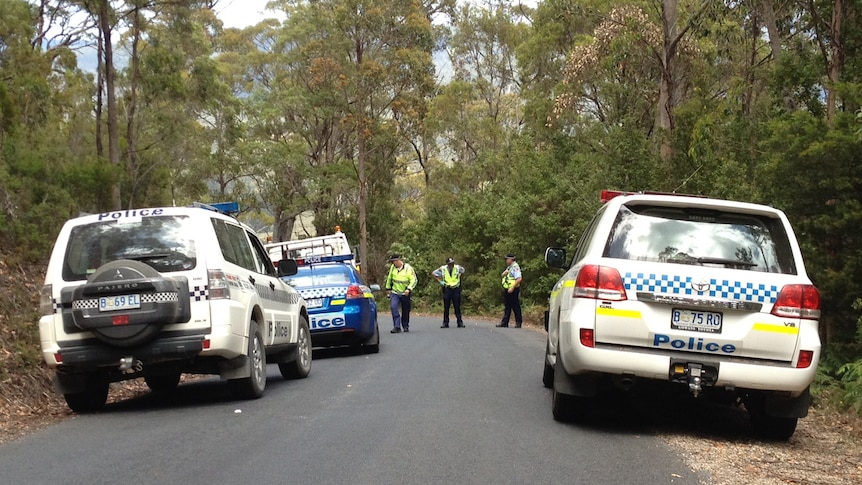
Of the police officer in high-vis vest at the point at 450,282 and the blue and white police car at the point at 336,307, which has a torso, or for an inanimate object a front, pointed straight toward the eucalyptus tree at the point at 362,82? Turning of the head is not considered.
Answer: the blue and white police car

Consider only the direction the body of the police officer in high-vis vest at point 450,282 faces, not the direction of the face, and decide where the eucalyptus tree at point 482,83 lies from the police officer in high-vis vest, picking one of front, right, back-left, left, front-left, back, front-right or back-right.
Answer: back

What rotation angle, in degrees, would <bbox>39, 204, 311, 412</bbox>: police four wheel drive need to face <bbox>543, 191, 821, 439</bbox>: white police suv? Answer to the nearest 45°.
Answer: approximately 90° to its right

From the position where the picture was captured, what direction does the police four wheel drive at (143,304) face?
facing away from the viewer and to the right of the viewer

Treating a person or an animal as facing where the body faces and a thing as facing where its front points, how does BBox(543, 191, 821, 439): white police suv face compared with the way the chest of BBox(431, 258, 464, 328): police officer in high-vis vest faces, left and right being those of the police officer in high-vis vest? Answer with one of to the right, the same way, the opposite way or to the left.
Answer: the opposite way

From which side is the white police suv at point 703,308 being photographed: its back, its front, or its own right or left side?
back

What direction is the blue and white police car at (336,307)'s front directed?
away from the camera

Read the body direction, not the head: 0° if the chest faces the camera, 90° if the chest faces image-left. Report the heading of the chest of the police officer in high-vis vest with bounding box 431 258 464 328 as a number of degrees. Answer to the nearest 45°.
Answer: approximately 0°
